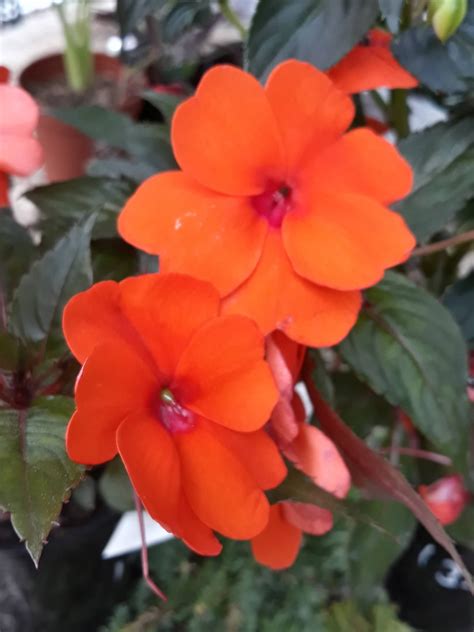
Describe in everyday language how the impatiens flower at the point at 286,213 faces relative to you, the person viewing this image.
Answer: facing the viewer

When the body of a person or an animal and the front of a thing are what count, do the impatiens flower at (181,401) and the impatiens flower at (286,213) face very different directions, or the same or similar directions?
same or similar directions

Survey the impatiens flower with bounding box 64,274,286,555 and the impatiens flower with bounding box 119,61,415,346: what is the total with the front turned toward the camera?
2
